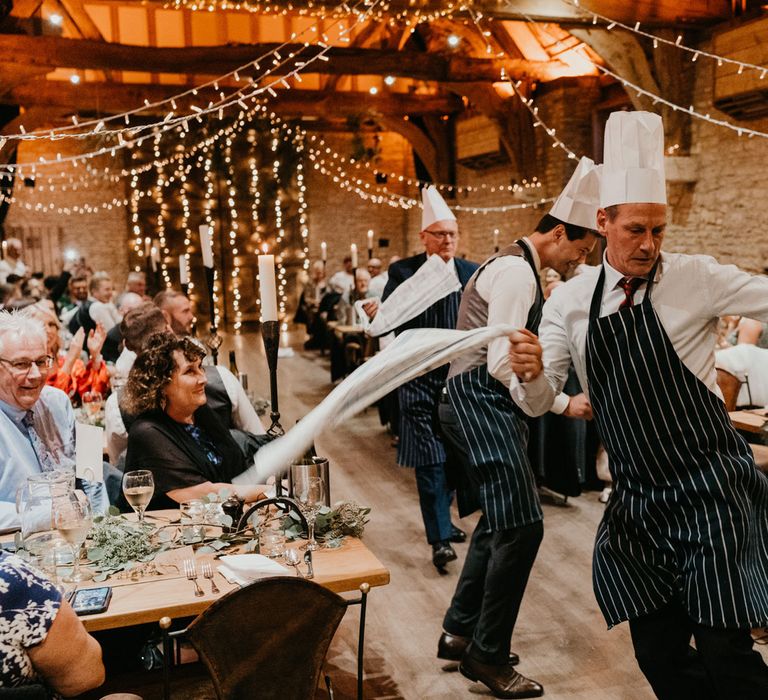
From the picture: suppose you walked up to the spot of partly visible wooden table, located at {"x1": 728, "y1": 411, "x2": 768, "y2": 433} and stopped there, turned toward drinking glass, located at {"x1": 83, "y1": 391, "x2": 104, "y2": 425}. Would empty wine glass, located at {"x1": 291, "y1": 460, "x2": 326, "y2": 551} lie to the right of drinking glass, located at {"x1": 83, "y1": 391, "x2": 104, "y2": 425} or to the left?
left

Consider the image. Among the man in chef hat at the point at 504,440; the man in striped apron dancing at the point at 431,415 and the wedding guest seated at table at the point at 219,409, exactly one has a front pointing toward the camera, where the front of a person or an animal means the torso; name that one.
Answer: the man in striped apron dancing

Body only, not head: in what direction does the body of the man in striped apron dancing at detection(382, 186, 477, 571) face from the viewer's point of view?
toward the camera

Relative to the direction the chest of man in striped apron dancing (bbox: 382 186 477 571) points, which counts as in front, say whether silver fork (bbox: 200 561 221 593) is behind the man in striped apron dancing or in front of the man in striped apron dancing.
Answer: in front

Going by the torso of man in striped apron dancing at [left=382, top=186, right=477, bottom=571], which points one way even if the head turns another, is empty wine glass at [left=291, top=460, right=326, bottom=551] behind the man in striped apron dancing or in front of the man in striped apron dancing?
in front

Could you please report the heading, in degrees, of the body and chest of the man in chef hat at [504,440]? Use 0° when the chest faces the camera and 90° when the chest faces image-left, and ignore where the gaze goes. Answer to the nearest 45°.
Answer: approximately 270°
